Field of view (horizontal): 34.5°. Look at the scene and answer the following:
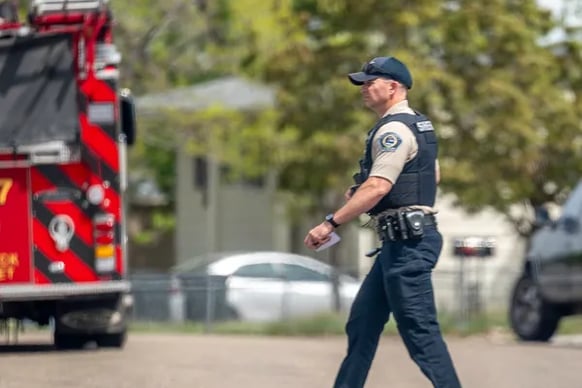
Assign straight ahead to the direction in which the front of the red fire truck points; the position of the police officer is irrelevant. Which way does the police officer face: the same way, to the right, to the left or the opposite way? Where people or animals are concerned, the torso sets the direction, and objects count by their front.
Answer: to the left

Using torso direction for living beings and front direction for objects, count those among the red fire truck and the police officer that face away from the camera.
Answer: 1

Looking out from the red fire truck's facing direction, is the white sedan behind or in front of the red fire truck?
in front

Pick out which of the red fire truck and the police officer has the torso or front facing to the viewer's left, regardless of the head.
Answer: the police officer

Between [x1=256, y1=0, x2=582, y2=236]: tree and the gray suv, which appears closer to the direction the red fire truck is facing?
the tree

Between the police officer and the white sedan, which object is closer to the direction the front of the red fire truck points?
the white sedan

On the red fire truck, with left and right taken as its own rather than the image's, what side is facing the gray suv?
right

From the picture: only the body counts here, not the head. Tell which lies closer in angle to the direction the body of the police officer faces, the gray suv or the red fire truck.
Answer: the red fire truck

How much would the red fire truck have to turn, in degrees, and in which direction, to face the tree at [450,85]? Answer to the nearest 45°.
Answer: approximately 45° to its right

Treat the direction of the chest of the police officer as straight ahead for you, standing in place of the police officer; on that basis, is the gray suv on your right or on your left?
on your right

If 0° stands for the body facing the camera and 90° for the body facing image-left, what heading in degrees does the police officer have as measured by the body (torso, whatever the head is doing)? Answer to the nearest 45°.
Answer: approximately 90°

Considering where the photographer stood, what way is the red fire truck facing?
facing away from the viewer

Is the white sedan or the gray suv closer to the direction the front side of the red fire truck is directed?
the white sedan

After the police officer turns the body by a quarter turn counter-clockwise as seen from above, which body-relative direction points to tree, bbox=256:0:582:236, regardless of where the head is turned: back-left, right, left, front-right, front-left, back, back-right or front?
back

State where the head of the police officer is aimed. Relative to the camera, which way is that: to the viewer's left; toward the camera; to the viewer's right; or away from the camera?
to the viewer's left
